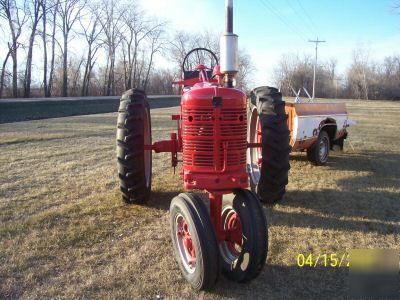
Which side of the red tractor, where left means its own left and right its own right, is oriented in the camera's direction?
front
